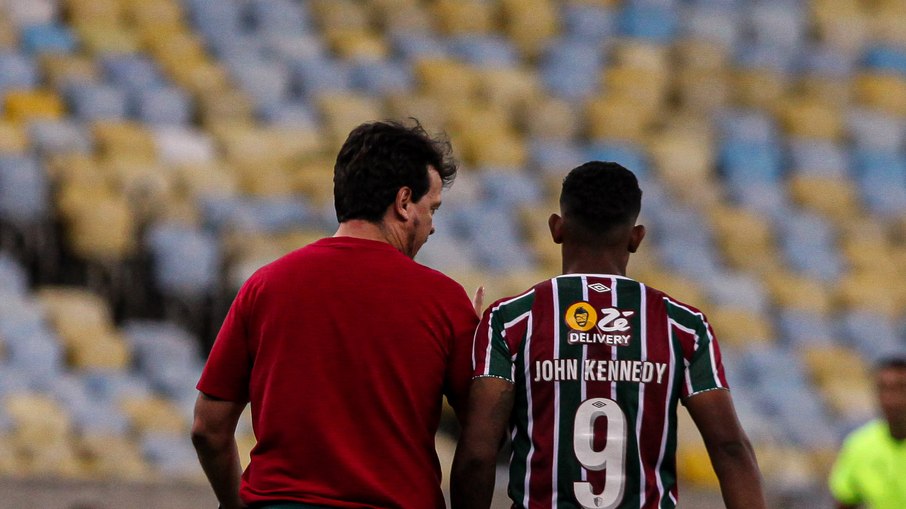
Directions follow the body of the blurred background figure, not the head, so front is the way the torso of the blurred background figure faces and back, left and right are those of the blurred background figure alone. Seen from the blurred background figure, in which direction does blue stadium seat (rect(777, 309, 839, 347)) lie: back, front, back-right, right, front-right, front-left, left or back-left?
back

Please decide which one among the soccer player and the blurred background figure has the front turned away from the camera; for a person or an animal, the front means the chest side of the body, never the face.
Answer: the soccer player

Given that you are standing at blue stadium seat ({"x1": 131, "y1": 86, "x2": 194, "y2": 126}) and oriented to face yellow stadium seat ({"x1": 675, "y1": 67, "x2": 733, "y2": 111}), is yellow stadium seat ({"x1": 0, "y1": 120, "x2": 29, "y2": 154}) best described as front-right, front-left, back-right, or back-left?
back-right

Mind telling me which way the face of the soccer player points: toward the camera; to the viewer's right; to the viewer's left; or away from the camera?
away from the camera

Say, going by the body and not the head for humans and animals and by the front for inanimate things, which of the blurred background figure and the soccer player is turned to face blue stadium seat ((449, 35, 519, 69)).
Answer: the soccer player

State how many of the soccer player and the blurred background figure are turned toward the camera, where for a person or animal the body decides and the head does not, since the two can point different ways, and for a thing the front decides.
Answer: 1

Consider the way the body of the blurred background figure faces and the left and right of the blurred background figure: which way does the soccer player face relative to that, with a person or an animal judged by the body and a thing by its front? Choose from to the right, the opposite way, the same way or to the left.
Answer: the opposite way

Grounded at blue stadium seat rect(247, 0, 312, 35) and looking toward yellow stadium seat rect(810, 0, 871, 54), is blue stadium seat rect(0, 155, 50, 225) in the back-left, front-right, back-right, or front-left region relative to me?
back-right

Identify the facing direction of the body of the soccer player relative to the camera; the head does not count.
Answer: away from the camera

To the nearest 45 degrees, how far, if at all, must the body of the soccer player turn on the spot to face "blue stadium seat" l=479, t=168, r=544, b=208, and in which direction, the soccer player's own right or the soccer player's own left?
0° — they already face it

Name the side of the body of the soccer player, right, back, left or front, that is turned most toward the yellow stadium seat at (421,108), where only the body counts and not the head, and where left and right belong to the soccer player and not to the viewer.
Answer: front

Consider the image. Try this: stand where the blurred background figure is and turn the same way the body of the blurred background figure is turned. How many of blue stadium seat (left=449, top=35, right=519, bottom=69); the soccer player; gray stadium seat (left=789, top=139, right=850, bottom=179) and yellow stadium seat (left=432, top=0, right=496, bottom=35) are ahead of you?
1

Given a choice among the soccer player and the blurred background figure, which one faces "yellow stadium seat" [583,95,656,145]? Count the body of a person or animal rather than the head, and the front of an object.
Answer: the soccer player

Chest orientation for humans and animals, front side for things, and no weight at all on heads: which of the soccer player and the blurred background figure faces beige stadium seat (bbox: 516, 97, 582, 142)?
the soccer player

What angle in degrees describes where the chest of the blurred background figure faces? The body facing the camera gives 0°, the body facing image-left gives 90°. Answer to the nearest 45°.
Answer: approximately 0°
